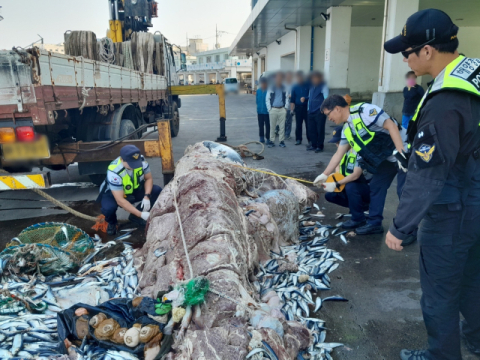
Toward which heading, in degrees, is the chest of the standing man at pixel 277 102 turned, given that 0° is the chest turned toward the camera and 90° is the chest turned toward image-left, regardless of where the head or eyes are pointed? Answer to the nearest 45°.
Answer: approximately 0°

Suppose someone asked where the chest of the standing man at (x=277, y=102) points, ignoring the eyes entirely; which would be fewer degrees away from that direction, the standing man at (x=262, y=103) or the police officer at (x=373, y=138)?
the police officer

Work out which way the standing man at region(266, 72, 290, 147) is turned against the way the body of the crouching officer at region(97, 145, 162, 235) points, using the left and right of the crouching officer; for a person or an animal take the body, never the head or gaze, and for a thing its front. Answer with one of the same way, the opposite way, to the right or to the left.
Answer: to the right

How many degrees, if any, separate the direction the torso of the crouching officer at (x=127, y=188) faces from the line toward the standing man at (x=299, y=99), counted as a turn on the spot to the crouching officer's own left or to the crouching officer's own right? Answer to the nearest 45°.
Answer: approximately 90° to the crouching officer's own left

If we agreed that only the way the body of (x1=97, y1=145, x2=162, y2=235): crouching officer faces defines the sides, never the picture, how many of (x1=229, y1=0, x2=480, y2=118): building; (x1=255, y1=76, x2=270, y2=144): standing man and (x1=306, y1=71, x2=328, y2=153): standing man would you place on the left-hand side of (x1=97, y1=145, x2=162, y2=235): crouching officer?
3

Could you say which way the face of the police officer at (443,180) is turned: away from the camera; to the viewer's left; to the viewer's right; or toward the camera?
to the viewer's left

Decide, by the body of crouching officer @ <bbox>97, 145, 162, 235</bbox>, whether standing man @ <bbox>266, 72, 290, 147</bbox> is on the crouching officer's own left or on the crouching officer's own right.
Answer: on the crouching officer's own left

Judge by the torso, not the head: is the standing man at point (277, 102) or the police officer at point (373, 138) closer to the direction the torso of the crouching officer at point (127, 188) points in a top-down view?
the police officer

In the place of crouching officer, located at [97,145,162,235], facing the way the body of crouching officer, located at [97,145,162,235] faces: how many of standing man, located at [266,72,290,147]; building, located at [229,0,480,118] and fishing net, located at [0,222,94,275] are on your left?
2

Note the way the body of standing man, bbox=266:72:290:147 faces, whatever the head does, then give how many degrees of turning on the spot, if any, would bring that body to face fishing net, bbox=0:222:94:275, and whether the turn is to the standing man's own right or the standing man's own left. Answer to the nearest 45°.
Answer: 0° — they already face it

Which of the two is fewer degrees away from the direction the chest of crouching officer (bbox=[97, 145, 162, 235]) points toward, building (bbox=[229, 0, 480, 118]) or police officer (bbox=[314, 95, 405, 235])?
the police officer

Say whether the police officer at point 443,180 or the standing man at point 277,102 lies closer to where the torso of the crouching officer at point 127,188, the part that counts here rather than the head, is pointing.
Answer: the police officer

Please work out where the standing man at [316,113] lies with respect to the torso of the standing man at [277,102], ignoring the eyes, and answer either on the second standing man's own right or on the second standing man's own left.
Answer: on the second standing man's own left
